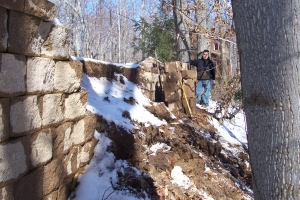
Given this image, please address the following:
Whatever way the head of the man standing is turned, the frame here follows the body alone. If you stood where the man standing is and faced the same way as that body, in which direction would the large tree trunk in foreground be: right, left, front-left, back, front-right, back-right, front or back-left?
front

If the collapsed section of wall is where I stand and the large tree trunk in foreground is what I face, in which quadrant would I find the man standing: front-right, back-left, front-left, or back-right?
back-left

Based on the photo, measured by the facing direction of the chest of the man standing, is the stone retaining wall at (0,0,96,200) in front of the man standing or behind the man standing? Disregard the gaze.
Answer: in front

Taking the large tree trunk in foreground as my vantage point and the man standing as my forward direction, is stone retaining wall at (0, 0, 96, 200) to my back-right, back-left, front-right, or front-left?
front-left

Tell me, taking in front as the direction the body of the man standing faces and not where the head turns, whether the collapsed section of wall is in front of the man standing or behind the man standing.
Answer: in front

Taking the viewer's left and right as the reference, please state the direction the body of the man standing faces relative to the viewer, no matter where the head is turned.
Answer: facing the viewer

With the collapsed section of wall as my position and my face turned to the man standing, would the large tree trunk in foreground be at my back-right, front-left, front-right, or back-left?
back-right
